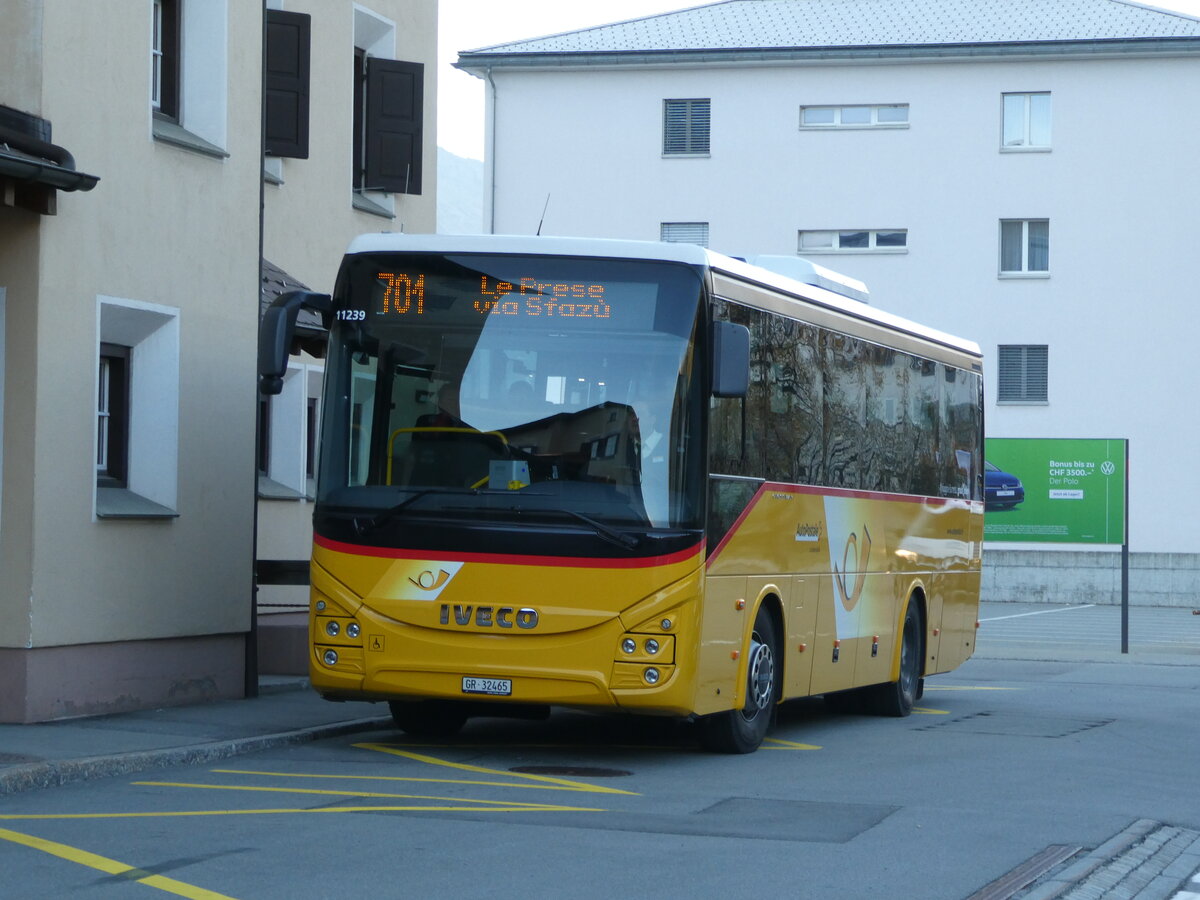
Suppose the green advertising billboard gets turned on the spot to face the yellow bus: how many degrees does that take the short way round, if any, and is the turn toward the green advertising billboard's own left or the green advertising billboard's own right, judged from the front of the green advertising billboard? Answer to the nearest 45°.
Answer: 0° — it already faces it

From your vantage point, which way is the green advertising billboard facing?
toward the camera

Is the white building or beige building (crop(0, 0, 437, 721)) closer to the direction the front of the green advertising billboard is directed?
the beige building

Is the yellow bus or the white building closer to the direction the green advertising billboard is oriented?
the yellow bus

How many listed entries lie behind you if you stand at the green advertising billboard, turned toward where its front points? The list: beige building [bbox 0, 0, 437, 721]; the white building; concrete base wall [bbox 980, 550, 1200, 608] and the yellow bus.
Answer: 2

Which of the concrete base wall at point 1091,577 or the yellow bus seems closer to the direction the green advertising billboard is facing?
the yellow bus

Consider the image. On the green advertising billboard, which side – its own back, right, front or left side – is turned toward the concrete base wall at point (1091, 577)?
back

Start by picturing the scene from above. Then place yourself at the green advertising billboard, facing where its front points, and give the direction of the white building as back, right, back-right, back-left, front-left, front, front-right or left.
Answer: back

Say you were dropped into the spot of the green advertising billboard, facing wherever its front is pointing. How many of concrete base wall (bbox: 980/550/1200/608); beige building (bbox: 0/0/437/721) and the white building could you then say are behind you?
2

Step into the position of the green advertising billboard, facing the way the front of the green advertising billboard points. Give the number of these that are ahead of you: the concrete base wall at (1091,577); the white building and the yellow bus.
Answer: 1

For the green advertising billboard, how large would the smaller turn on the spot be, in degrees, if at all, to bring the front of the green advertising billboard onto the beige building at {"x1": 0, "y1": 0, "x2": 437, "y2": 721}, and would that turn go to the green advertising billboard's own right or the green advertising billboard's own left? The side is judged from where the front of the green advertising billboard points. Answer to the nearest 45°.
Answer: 0° — it already faces it
